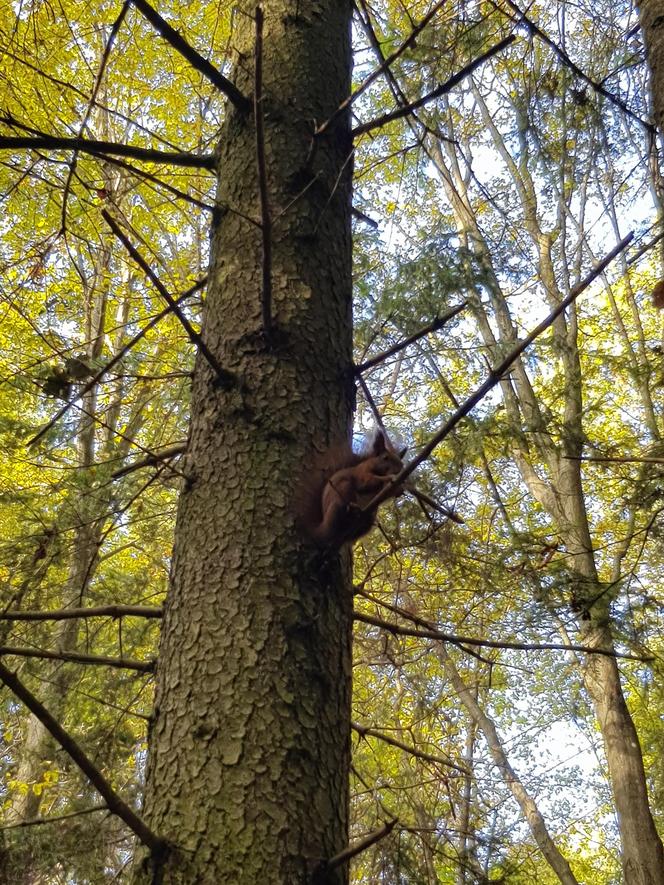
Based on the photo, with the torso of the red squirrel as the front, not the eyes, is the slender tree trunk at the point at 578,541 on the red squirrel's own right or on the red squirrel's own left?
on the red squirrel's own left

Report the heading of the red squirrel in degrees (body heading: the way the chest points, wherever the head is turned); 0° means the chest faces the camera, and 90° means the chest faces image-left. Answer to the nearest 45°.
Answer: approximately 270°
